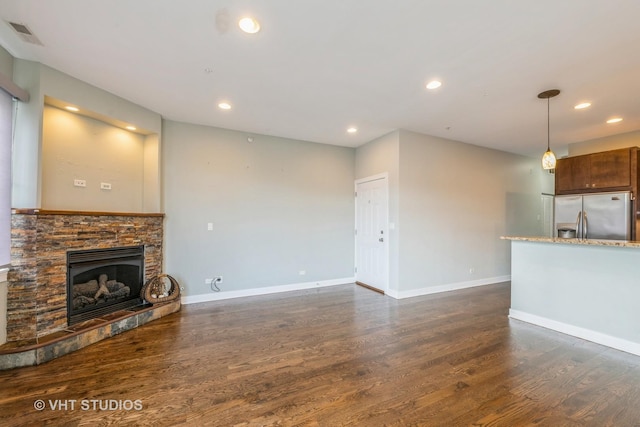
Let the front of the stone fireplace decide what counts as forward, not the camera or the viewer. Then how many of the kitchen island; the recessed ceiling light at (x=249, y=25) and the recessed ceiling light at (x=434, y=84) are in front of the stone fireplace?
3

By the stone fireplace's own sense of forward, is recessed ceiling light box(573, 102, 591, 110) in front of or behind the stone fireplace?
in front

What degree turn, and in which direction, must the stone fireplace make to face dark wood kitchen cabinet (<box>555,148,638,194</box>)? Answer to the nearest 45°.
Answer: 0° — it already faces it

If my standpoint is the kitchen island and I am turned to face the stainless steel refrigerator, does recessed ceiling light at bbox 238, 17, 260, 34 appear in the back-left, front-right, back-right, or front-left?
back-left

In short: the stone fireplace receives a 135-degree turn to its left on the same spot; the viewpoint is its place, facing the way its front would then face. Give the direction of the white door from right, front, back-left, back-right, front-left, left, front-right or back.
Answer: right

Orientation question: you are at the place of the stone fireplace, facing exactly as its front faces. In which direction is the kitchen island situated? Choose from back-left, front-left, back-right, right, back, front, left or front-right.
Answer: front

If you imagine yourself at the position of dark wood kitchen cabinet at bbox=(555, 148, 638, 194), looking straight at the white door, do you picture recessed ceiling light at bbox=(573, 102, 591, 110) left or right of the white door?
left

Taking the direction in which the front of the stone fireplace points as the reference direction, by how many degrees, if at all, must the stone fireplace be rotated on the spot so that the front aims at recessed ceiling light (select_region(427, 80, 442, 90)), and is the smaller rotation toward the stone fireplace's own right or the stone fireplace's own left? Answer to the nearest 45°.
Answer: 0° — it already faces it

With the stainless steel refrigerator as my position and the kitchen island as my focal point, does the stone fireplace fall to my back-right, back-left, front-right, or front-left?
front-right

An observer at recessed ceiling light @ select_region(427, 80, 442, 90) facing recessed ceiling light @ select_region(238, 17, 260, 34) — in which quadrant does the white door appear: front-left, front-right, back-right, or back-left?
back-right

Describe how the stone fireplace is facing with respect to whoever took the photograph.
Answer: facing the viewer and to the right of the viewer

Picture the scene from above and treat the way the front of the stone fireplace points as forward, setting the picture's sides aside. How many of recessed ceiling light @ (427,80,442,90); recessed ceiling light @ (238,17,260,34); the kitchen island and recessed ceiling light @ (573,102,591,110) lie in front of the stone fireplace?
4

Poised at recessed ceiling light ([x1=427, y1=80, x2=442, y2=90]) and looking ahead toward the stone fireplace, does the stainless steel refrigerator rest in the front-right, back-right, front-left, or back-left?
back-right
